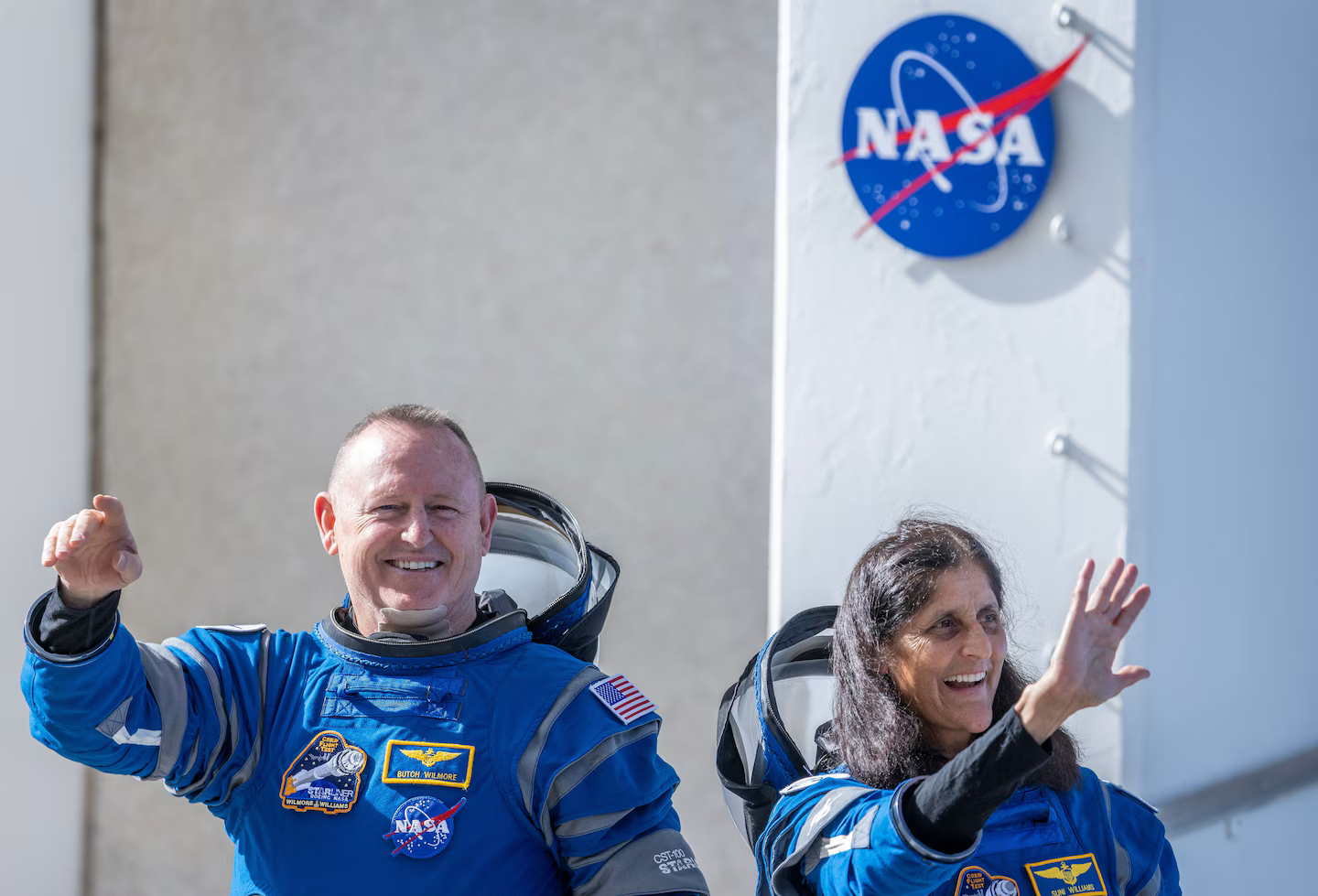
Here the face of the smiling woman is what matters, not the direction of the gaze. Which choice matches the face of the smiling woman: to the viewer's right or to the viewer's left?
to the viewer's right

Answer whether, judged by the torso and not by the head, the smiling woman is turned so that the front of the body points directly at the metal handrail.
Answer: no

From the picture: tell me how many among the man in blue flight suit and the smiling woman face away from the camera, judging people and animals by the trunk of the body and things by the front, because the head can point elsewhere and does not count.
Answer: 0

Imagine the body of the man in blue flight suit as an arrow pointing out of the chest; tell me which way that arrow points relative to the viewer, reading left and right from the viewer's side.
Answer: facing the viewer

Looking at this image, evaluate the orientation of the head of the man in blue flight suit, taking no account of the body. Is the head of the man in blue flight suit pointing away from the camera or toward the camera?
toward the camera

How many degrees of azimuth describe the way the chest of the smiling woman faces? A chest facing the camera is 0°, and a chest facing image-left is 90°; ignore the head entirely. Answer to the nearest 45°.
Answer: approximately 315°

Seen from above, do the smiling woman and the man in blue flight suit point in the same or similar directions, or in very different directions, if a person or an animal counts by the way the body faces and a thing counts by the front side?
same or similar directions
